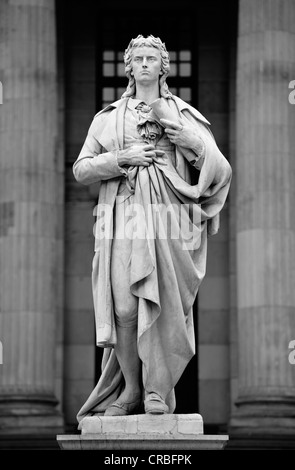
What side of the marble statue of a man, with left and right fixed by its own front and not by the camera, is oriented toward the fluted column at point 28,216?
back

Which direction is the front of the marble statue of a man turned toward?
toward the camera

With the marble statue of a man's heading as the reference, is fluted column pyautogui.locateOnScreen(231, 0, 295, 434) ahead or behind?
behind
